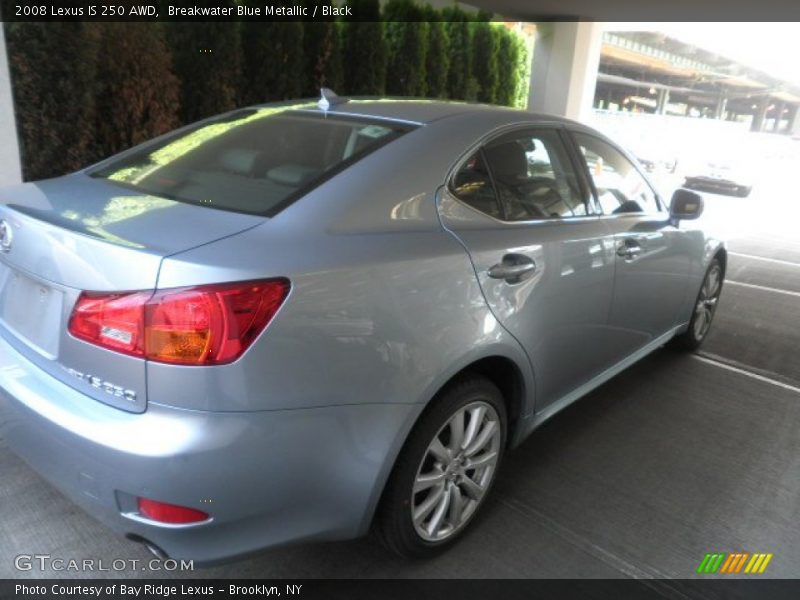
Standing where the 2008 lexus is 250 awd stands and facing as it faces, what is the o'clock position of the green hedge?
The green hedge is roughly at 10 o'clock from the 2008 lexus is 250 awd.

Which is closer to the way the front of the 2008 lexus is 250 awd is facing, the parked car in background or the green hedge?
the parked car in background

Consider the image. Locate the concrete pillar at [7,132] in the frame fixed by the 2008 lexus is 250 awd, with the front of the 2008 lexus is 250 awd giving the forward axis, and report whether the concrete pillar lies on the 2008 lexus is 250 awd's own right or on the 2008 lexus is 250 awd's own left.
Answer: on the 2008 lexus is 250 awd's own left

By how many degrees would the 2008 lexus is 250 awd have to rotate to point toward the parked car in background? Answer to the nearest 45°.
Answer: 0° — it already faces it

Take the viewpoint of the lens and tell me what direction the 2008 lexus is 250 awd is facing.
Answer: facing away from the viewer and to the right of the viewer

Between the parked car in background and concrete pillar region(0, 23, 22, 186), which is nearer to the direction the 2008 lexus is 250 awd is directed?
the parked car in background

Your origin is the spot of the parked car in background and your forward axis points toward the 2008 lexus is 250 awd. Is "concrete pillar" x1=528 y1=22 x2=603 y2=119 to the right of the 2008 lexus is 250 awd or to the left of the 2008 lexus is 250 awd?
right

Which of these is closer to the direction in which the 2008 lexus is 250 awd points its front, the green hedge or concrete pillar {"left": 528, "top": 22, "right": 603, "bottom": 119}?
the concrete pillar

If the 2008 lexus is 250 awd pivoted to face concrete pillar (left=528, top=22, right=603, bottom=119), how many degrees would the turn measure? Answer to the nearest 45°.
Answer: approximately 45° to its left

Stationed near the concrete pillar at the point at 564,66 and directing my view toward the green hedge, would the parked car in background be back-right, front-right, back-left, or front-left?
back-right
